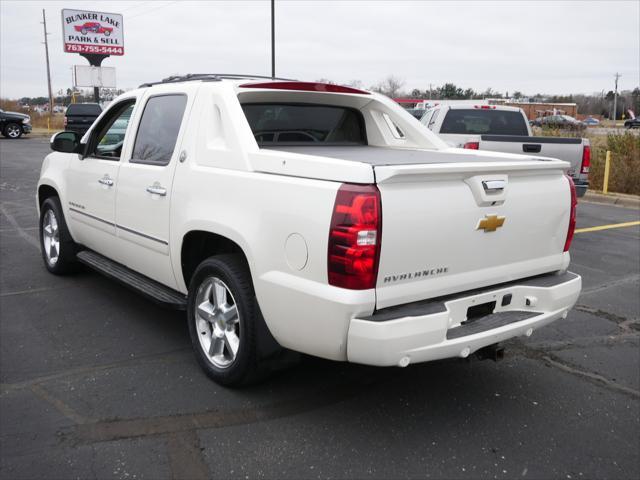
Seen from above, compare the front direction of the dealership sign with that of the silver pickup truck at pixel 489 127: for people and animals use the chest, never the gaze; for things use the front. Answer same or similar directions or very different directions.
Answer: very different directions

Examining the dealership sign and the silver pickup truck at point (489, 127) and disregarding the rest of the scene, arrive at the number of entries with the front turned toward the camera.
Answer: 1

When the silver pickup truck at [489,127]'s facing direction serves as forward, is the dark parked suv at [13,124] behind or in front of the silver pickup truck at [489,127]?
in front

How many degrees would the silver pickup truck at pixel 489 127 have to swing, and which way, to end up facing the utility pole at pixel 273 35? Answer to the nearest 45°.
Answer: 0° — it already faces it

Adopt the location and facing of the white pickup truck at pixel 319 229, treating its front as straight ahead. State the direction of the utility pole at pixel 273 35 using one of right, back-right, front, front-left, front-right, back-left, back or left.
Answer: front-right

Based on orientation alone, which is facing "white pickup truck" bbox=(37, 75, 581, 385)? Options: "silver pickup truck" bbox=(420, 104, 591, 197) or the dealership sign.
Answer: the dealership sign

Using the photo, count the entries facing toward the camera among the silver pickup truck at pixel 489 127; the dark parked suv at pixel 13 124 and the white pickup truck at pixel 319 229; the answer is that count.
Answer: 0

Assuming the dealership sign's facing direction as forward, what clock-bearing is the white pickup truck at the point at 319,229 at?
The white pickup truck is roughly at 12 o'clock from the dealership sign.

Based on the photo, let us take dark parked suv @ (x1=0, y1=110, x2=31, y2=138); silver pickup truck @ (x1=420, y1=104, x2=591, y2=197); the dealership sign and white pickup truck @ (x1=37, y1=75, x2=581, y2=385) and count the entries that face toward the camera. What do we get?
1

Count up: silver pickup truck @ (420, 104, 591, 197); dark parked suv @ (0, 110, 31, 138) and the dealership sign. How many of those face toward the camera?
1

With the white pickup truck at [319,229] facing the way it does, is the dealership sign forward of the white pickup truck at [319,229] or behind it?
forward

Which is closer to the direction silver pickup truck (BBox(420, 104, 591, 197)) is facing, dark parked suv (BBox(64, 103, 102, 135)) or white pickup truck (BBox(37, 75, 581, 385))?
the dark parked suv

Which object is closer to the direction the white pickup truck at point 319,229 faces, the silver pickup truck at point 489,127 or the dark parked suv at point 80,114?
the dark parked suv
